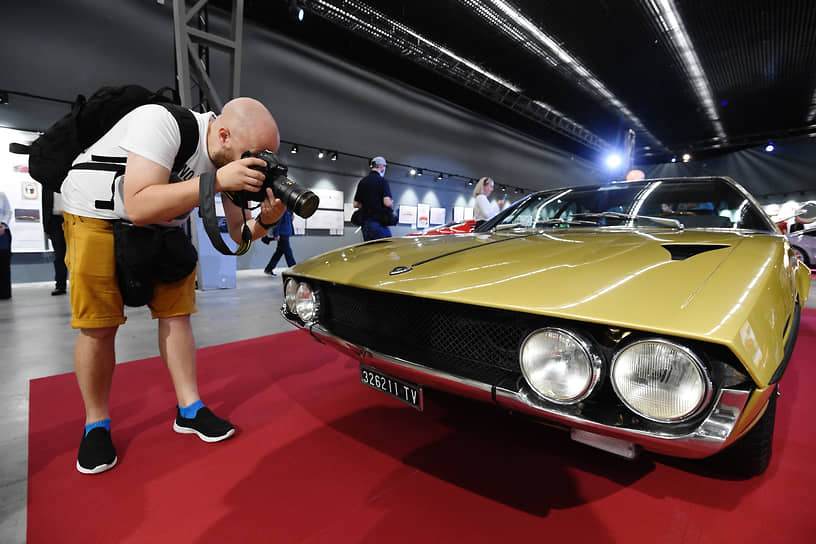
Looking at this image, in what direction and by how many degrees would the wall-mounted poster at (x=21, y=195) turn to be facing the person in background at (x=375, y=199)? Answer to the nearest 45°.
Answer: approximately 45° to its left

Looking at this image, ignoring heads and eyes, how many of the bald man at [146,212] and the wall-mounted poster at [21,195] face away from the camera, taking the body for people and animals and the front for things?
0

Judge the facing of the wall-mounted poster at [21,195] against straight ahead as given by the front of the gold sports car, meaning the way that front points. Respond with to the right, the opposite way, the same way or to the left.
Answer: to the left

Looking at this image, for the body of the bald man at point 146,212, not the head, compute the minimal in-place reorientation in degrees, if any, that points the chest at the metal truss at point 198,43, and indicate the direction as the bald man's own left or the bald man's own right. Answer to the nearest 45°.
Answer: approximately 135° to the bald man's own left

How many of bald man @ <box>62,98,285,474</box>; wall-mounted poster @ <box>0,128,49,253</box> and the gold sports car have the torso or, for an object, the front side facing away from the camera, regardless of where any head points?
0

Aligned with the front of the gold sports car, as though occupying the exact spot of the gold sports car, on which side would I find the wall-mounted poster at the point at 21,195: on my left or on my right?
on my right

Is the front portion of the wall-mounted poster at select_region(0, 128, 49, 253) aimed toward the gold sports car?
yes

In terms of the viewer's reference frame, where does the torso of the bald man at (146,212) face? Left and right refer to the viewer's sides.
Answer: facing the viewer and to the right of the viewer

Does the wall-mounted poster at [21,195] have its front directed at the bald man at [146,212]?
yes

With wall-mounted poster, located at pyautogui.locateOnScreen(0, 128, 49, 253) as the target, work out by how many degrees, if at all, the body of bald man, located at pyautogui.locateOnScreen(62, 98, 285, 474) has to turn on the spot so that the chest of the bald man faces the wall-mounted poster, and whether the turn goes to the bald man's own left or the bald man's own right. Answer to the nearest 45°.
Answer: approximately 135° to the bald man's own left

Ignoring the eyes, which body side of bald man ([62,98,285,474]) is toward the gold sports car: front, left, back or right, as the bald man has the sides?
front

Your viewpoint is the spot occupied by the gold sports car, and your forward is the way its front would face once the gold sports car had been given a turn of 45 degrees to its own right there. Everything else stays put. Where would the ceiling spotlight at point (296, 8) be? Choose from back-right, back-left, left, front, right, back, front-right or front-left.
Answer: front-right
